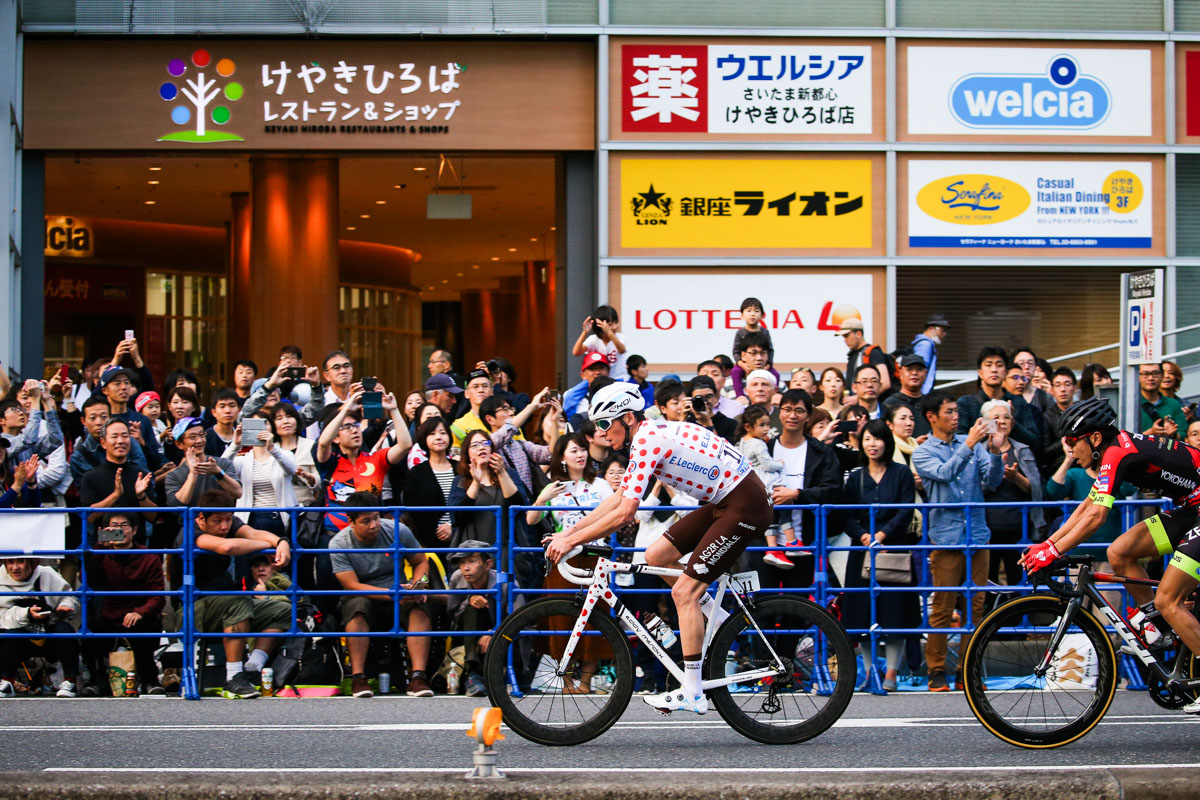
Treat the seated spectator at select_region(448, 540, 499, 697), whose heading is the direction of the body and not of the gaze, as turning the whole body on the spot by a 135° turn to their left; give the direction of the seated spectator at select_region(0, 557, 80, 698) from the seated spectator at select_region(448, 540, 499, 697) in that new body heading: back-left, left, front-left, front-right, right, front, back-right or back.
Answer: back-left

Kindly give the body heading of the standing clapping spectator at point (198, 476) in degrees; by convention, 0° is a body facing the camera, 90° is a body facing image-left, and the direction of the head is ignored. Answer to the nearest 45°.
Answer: approximately 315°

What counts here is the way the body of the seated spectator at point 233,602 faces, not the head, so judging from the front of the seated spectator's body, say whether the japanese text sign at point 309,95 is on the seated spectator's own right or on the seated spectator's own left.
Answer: on the seated spectator's own left

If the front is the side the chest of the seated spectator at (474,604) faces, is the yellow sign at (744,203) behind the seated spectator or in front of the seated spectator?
behind

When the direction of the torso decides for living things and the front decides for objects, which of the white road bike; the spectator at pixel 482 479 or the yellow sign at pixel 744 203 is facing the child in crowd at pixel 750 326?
the yellow sign

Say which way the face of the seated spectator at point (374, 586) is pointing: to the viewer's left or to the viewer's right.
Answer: to the viewer's right

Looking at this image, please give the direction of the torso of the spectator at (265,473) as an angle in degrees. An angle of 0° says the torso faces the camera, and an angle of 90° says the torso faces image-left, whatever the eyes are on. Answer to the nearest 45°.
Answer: approximately 0°

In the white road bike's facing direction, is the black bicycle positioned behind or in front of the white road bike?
behind

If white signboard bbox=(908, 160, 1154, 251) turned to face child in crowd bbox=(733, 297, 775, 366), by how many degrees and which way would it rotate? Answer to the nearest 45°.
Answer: approximately 45° to its right

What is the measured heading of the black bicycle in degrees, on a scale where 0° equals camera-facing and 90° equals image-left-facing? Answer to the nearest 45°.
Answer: approximately 90°

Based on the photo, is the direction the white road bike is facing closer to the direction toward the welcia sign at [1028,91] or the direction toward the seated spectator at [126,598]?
the seated spectator
